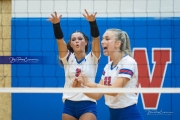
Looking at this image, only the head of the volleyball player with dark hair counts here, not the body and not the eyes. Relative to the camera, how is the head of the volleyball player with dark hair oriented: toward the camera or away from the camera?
toward the camera

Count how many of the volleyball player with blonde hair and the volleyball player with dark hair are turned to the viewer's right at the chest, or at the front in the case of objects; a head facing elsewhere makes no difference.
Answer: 0

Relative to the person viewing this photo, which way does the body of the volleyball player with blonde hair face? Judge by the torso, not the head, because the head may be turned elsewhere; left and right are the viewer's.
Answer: facing the viewer and to the left of the viewer

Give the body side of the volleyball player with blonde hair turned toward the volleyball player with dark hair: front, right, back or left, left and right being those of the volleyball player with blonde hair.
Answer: right

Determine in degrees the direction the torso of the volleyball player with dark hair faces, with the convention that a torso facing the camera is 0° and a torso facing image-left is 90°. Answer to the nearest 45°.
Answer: approximately 0°
